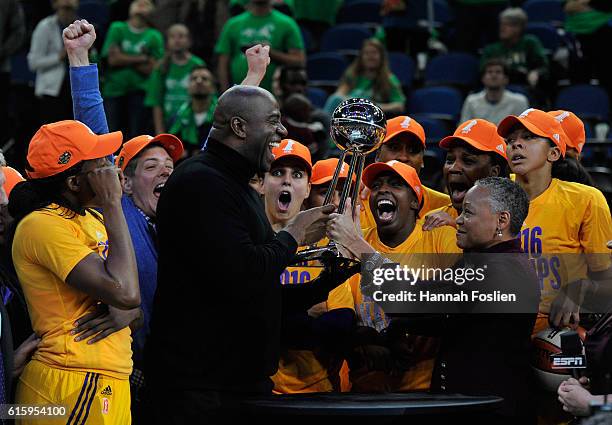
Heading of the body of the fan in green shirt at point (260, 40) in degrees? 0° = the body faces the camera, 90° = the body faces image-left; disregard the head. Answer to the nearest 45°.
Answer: approximately 0°

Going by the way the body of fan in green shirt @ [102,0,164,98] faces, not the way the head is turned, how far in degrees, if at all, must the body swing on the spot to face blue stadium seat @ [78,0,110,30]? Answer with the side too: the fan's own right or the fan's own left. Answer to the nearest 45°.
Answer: approximately 180°

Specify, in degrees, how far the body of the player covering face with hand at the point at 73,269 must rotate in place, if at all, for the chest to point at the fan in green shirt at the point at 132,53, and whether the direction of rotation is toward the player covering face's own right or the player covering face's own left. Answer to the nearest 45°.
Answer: approximately 90° to the player covering face's own left

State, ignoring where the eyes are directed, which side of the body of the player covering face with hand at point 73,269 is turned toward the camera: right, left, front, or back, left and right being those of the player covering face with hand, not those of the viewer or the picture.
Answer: right

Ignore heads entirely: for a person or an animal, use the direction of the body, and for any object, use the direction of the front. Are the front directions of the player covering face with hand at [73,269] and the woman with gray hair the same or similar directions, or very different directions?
very different directions

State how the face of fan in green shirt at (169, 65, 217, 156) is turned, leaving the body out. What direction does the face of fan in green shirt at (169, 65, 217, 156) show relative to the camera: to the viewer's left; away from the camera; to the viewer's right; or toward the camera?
toward the camera

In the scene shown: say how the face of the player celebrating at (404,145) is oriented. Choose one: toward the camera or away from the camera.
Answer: toward the camera

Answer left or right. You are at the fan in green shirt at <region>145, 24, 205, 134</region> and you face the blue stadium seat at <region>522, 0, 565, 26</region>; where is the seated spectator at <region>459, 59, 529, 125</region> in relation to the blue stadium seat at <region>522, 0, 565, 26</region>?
right

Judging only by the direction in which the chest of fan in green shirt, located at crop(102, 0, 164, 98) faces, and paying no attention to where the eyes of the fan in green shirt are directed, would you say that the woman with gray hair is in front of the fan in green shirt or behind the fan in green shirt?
in front

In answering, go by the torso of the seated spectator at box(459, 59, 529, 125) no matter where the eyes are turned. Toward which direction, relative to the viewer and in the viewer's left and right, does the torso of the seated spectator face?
facing the viewer

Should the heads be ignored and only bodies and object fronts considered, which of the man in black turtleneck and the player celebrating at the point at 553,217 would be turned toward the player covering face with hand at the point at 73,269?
the player celebrating at the point at 553,217

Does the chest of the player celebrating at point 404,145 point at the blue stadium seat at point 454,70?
no

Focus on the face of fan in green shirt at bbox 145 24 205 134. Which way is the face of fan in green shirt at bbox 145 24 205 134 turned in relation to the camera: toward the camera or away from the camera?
toward the camera

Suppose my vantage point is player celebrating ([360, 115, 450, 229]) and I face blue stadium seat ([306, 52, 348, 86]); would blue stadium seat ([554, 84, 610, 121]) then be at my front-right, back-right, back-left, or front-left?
front-right

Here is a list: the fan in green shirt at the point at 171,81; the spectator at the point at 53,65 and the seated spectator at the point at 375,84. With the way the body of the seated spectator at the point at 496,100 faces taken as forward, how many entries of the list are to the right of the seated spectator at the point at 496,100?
3

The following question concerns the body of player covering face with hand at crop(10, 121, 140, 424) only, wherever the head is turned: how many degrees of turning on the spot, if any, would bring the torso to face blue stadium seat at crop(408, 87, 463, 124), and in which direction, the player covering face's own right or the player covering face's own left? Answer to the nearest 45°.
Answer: approximately 45° to the player covering face's own left

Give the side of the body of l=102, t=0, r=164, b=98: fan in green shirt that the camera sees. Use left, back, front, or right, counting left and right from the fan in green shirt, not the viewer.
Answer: front

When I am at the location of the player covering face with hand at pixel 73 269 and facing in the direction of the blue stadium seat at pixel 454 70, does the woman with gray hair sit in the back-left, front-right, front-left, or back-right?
front-right
